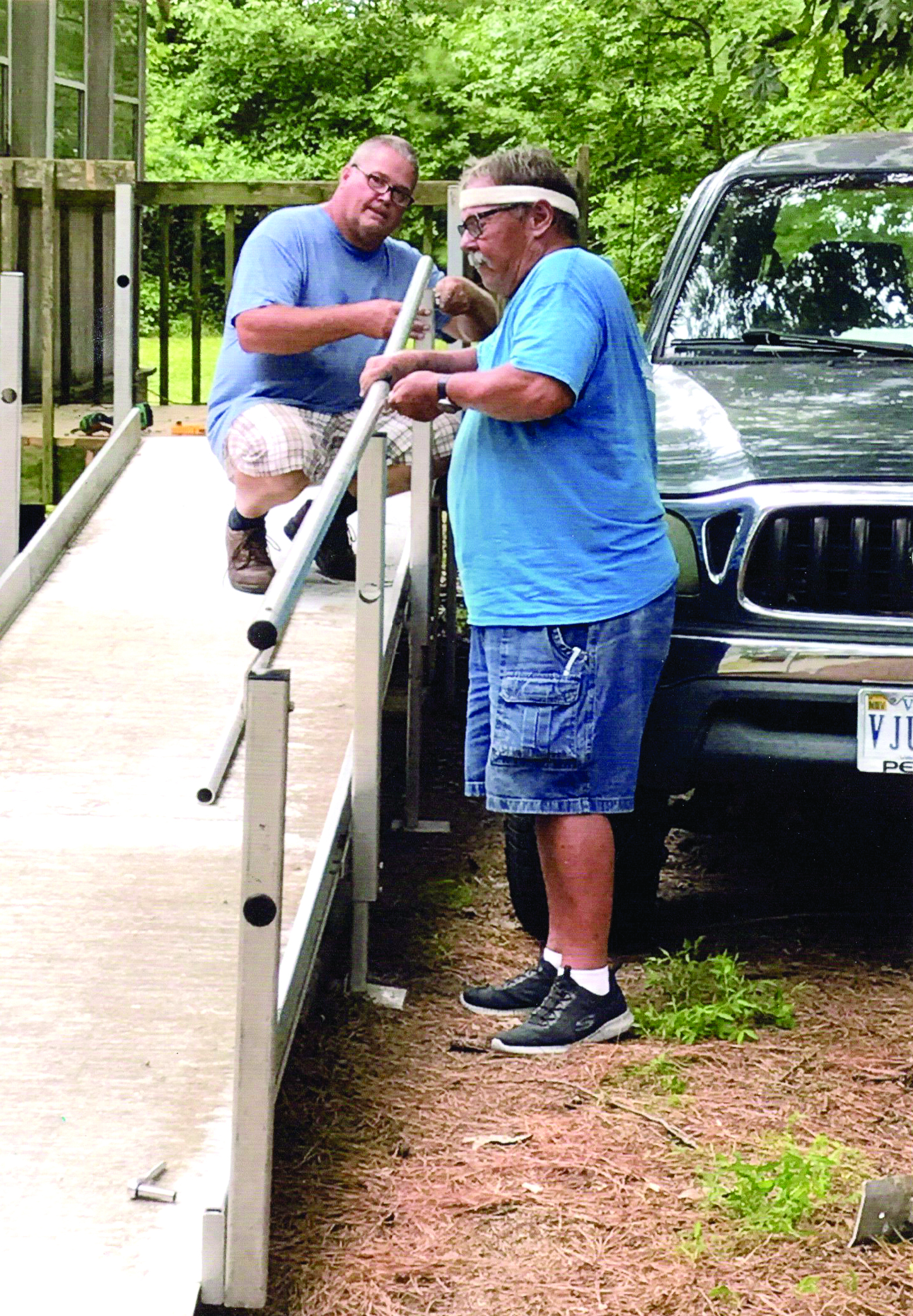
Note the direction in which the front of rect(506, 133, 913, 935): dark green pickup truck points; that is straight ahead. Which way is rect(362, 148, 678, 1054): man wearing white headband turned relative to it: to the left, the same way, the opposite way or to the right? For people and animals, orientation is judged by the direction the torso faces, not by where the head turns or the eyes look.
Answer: to the right

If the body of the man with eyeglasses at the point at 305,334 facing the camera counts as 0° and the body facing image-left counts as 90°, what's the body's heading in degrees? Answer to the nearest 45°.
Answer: approximately 315°

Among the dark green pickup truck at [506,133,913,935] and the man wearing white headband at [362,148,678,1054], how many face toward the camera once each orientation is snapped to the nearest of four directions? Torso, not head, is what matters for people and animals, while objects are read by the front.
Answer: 1

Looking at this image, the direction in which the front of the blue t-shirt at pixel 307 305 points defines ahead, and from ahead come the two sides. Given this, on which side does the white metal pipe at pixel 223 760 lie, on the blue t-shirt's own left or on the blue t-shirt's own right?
on the blue t-shirt's own right

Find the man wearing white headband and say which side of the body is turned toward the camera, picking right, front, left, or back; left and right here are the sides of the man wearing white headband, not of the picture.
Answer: left

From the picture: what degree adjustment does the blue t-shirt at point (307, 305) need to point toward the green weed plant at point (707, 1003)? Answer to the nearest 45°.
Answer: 0° — it already faces it

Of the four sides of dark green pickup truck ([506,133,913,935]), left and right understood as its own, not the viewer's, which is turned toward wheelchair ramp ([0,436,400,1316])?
right

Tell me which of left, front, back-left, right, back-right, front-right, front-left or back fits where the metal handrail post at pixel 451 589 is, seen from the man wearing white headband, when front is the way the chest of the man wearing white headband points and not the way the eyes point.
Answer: right

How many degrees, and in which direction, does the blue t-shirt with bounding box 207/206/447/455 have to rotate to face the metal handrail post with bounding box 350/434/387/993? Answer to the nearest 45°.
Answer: approximately 45° to its right

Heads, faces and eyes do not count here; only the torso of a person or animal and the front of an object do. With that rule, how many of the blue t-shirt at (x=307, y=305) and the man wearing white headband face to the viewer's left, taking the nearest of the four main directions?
1
